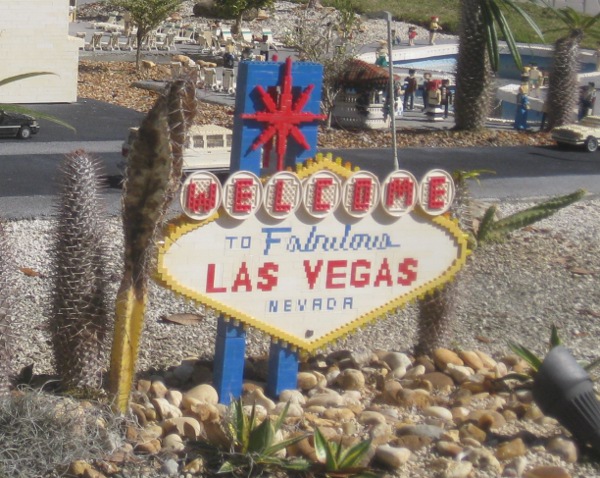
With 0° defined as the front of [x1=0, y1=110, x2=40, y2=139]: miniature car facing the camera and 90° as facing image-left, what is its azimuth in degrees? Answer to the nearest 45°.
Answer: approximately 270°

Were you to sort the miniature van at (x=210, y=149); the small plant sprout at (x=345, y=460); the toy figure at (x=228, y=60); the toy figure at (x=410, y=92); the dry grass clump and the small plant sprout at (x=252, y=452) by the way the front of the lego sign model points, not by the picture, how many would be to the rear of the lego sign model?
3

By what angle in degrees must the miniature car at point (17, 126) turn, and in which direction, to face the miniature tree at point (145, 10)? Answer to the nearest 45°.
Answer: approximately 90° to its left
